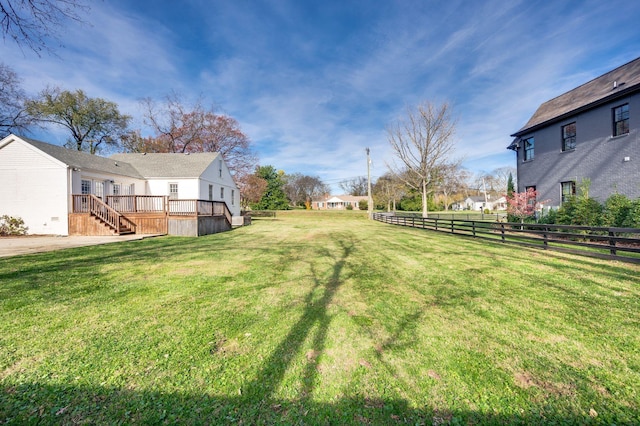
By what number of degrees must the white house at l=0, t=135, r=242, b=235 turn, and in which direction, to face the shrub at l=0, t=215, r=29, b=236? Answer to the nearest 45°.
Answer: approximately 90° to its left

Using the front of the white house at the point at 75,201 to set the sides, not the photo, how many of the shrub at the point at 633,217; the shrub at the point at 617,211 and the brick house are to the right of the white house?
3

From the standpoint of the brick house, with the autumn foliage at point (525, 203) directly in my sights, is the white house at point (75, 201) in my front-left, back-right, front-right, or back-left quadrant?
front-left

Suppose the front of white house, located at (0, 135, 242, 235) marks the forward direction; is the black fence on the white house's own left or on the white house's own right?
on the white house's own right

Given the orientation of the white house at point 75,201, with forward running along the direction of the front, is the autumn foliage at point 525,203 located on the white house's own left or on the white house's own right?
on the white house's own right

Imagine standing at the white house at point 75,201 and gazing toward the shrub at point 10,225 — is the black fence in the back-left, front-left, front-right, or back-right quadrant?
back-left

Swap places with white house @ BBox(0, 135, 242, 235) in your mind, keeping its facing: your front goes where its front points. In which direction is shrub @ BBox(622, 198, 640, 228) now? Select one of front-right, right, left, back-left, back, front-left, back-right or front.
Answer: right

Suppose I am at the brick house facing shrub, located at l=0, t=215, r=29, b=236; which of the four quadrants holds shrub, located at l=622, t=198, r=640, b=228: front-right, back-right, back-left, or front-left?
front-left
